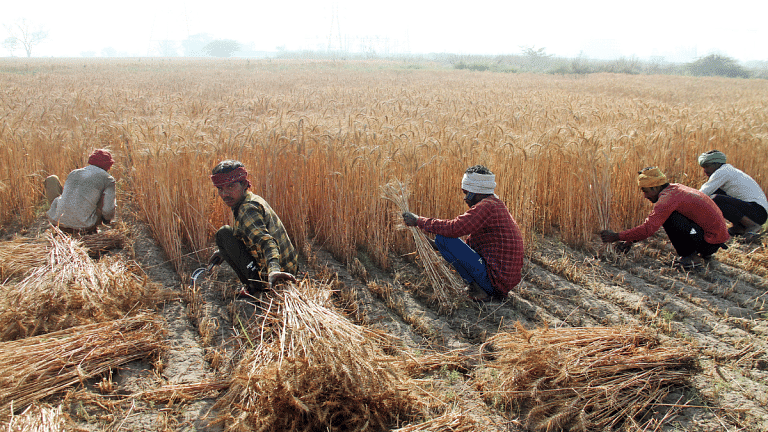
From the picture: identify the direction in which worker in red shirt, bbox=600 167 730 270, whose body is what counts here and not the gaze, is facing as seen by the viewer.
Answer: to the viewer's left

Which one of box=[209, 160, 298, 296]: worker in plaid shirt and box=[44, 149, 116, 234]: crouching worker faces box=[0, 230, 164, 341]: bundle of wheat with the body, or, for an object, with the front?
the worker in plaid shirt

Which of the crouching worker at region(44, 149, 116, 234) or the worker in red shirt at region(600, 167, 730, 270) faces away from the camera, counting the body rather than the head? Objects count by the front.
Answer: the crouching worker

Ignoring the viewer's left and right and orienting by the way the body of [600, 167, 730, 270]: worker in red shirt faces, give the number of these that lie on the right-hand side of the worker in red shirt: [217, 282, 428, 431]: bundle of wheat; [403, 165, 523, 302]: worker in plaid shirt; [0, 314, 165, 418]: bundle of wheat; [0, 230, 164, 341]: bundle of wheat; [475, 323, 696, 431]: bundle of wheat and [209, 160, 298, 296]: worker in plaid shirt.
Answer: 0

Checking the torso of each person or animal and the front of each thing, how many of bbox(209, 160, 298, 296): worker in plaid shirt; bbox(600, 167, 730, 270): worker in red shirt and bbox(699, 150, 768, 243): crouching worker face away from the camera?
0

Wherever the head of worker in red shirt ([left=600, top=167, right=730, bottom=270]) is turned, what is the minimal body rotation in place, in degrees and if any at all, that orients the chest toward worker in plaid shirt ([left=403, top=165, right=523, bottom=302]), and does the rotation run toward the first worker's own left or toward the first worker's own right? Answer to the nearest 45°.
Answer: approximately 45° to the first worker's own left

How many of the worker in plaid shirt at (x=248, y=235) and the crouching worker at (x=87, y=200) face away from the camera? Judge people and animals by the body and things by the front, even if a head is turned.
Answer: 1

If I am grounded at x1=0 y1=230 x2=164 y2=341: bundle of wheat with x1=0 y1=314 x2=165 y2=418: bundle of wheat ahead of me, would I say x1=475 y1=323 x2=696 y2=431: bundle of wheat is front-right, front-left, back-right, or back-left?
front-left

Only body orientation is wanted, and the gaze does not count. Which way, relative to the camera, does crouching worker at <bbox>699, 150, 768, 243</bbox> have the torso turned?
to the viewer's left

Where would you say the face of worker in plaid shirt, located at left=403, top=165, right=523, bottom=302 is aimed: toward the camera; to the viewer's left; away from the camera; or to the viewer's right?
to the viewer's left

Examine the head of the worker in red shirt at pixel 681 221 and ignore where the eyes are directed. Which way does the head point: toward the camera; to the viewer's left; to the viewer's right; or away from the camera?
to the viewer's left

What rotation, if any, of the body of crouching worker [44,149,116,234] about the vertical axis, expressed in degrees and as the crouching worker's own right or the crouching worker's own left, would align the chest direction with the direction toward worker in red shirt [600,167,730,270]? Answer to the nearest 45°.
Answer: approximately 135° to the crouching worker's own right

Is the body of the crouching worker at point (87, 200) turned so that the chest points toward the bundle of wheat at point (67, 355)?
no

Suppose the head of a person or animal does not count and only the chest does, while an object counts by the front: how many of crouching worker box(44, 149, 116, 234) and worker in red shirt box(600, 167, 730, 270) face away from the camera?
1

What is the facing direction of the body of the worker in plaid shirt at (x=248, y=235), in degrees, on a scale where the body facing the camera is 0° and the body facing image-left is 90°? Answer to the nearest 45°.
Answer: approximately 90°

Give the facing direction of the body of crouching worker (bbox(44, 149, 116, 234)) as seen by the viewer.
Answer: away from the camera

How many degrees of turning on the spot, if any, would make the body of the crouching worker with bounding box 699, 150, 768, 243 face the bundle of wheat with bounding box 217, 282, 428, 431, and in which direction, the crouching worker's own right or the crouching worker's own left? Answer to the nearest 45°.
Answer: approximately 90° to the crouching worker's own left

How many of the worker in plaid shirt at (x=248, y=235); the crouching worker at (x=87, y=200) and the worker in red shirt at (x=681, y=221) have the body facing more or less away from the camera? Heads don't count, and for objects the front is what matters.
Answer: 1
